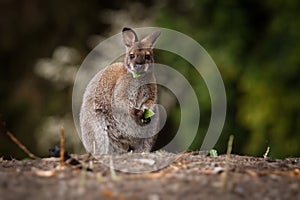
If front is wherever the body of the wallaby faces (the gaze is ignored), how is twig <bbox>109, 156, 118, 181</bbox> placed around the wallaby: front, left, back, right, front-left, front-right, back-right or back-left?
front-right

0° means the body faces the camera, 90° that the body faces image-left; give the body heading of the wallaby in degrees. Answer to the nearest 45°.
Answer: approximately 315°
